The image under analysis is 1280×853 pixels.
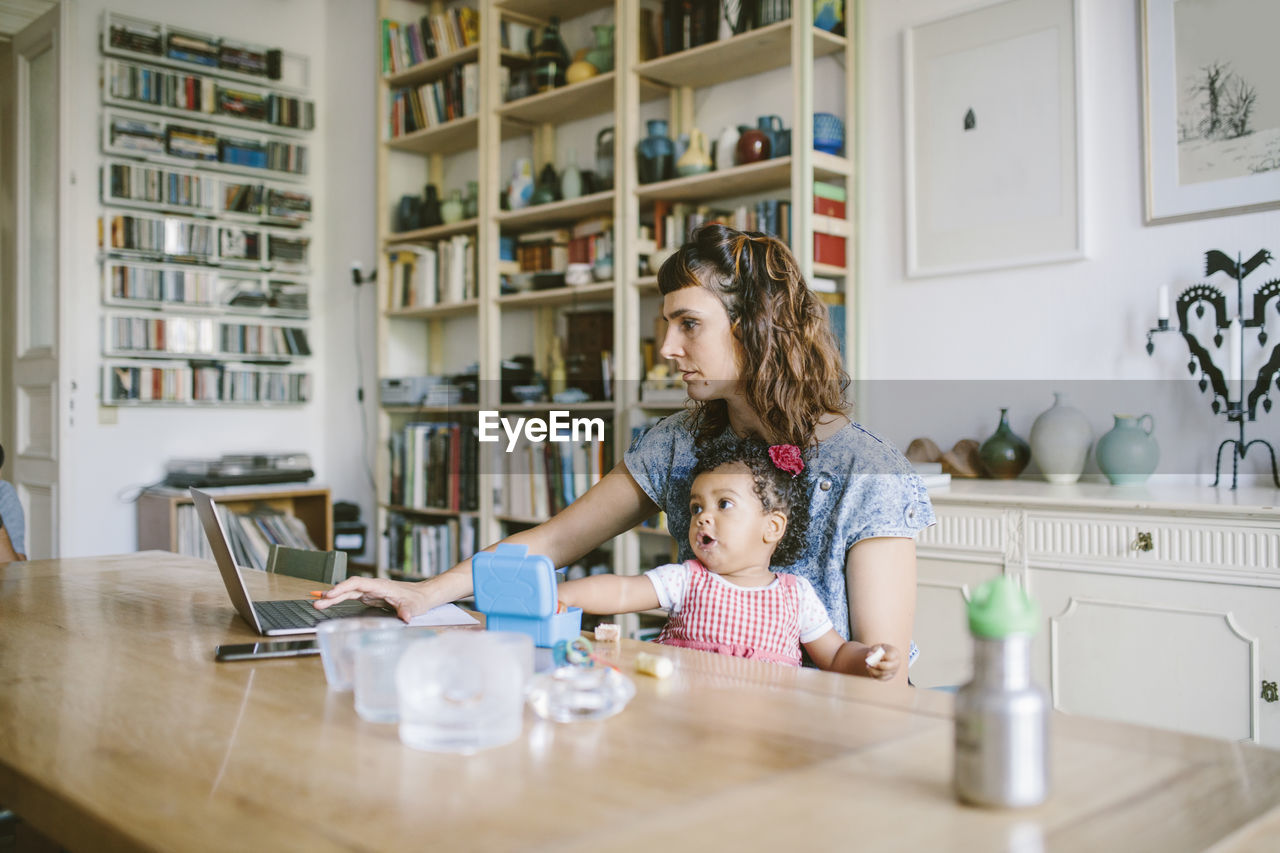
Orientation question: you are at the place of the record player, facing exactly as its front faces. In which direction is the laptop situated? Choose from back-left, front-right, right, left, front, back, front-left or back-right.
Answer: front

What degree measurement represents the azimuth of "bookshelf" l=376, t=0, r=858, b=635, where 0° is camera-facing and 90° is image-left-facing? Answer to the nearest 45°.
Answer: approximately 45°

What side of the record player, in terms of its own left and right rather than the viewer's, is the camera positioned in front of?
front

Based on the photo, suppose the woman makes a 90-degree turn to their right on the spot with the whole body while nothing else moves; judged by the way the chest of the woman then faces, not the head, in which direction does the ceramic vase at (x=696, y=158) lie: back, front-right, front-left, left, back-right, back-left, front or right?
front-right

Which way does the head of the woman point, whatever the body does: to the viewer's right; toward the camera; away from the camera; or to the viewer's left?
to the viewer's left

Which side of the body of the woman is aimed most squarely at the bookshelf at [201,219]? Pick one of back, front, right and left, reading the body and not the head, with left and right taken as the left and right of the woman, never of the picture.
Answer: right

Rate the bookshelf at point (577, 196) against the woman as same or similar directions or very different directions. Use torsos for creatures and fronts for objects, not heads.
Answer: same or similar directions

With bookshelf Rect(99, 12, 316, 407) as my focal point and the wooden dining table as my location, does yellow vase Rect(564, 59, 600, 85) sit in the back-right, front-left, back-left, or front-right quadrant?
front-right

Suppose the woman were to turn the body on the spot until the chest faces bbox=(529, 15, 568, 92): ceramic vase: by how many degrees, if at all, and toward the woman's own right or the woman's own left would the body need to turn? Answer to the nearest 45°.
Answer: approximately 135° to the woman's own right

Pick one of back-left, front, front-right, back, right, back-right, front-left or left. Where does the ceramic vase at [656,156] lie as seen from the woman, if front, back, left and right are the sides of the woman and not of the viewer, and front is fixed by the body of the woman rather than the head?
back-right

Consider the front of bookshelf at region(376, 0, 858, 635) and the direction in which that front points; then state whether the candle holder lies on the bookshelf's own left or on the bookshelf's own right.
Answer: on the bookshelf's own left

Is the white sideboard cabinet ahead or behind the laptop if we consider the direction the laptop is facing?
ahead

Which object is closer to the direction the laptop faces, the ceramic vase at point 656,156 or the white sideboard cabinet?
the white sideboard cabinet

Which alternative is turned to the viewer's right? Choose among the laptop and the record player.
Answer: the laptop

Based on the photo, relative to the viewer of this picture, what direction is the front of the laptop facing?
facing to the right of the viewer

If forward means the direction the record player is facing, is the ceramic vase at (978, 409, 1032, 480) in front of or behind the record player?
in front

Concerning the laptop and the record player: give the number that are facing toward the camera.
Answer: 1
